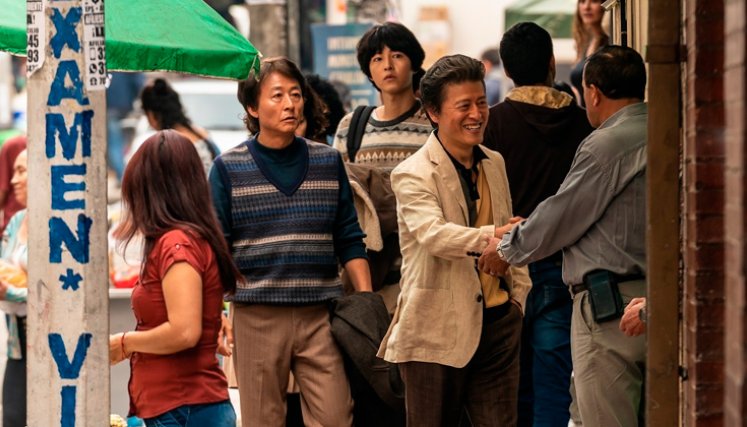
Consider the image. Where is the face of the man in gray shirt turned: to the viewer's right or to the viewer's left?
to the viewer's left

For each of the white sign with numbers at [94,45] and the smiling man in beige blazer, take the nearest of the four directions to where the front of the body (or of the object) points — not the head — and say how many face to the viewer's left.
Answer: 0

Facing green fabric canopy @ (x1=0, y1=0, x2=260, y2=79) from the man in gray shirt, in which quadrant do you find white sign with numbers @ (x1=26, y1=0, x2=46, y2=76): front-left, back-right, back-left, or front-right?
front-left

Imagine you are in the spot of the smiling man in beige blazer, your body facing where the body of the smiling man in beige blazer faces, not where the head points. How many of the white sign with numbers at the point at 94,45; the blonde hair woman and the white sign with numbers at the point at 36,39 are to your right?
2

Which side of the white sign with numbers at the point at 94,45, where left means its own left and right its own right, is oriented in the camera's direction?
front

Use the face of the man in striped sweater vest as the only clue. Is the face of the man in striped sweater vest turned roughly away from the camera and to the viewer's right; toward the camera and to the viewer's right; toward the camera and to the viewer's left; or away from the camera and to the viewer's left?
toward the camera and to the viewer's right

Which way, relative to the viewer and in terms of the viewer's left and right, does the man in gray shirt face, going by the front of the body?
facing away from the viewer and to the left of the viewer

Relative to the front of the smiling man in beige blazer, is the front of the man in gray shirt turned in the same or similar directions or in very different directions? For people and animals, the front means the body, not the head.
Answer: very different directions
